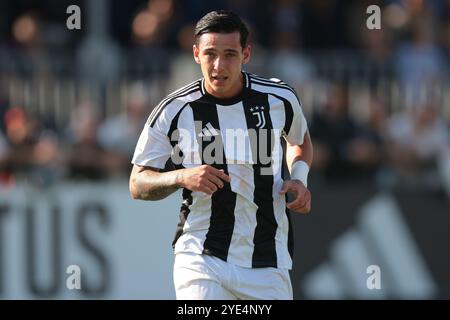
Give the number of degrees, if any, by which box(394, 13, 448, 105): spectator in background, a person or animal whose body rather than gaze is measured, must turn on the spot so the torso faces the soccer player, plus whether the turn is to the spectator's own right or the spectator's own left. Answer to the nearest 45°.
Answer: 0° — they already face them

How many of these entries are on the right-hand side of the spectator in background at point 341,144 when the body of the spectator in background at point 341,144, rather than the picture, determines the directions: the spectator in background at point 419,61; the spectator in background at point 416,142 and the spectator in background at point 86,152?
1

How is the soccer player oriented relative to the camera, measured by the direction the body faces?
toward the camera

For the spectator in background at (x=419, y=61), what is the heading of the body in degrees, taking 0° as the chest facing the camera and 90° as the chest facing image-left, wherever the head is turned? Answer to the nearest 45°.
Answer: approximately 0°

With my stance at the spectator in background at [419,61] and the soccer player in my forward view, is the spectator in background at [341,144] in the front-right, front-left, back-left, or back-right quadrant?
front-right

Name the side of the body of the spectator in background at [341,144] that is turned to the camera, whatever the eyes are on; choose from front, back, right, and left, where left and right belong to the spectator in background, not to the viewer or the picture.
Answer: front

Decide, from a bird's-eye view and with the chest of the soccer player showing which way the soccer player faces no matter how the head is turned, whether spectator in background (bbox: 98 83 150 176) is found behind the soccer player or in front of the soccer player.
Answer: behind

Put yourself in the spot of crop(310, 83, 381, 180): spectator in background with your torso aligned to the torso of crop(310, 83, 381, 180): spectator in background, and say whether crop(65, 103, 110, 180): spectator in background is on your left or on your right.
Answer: on your right

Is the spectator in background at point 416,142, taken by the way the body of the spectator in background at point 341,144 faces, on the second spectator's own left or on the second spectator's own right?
on the second spectator's own left

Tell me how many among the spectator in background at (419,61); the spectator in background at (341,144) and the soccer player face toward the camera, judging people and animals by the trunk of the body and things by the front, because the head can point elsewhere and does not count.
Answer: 3

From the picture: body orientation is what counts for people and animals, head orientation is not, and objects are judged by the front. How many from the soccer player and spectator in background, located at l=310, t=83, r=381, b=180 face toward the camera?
2
